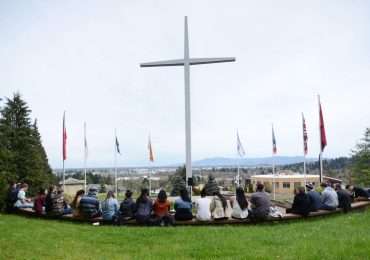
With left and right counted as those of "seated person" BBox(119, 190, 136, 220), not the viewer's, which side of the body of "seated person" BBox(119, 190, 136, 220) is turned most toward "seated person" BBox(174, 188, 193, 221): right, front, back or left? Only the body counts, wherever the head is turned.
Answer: right

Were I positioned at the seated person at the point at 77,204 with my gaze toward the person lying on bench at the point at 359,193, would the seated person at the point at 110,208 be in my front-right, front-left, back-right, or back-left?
front-right

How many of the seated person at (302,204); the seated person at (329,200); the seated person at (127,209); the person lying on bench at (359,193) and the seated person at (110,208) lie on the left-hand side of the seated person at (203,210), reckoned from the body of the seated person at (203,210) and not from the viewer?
2

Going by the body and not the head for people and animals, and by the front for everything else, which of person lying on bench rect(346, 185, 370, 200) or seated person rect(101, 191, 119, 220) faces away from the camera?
seated person rect(101, 191, 119, 220)

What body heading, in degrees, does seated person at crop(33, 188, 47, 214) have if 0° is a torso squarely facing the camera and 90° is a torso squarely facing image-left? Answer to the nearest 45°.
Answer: approximately 225°

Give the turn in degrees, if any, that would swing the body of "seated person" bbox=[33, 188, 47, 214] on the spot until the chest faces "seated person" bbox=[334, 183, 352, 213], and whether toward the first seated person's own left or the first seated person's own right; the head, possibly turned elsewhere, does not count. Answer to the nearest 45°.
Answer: approximately 90° to the first seated person's own right

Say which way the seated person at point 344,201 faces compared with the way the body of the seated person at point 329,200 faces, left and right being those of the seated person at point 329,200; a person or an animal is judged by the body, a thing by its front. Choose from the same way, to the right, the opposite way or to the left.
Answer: the same way

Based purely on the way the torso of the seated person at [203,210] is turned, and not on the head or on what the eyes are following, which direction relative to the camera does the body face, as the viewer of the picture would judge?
away from the camera

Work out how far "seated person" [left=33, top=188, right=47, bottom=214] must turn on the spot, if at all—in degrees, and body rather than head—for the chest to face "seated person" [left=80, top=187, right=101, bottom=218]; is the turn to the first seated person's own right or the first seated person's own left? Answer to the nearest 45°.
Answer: approximately 90° to the first seated person's own right

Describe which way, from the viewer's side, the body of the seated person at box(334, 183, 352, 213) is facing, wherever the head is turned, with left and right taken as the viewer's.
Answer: facing away from the viewer and to the left of the viewer

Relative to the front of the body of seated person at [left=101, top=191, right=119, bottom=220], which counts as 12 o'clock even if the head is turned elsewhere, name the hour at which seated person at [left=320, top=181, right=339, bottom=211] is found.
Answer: seated person at [left=320, top=181, right=339, bottom=211] is roughly at 3 o'clock from seated person at [left=101, top=191, right=119, bottom=220].

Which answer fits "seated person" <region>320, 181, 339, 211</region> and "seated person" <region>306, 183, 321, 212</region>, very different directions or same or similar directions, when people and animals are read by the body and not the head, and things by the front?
same or similar directions

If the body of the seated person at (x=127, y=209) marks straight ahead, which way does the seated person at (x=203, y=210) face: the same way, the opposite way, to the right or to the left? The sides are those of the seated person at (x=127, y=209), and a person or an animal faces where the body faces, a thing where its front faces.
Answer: the same way
